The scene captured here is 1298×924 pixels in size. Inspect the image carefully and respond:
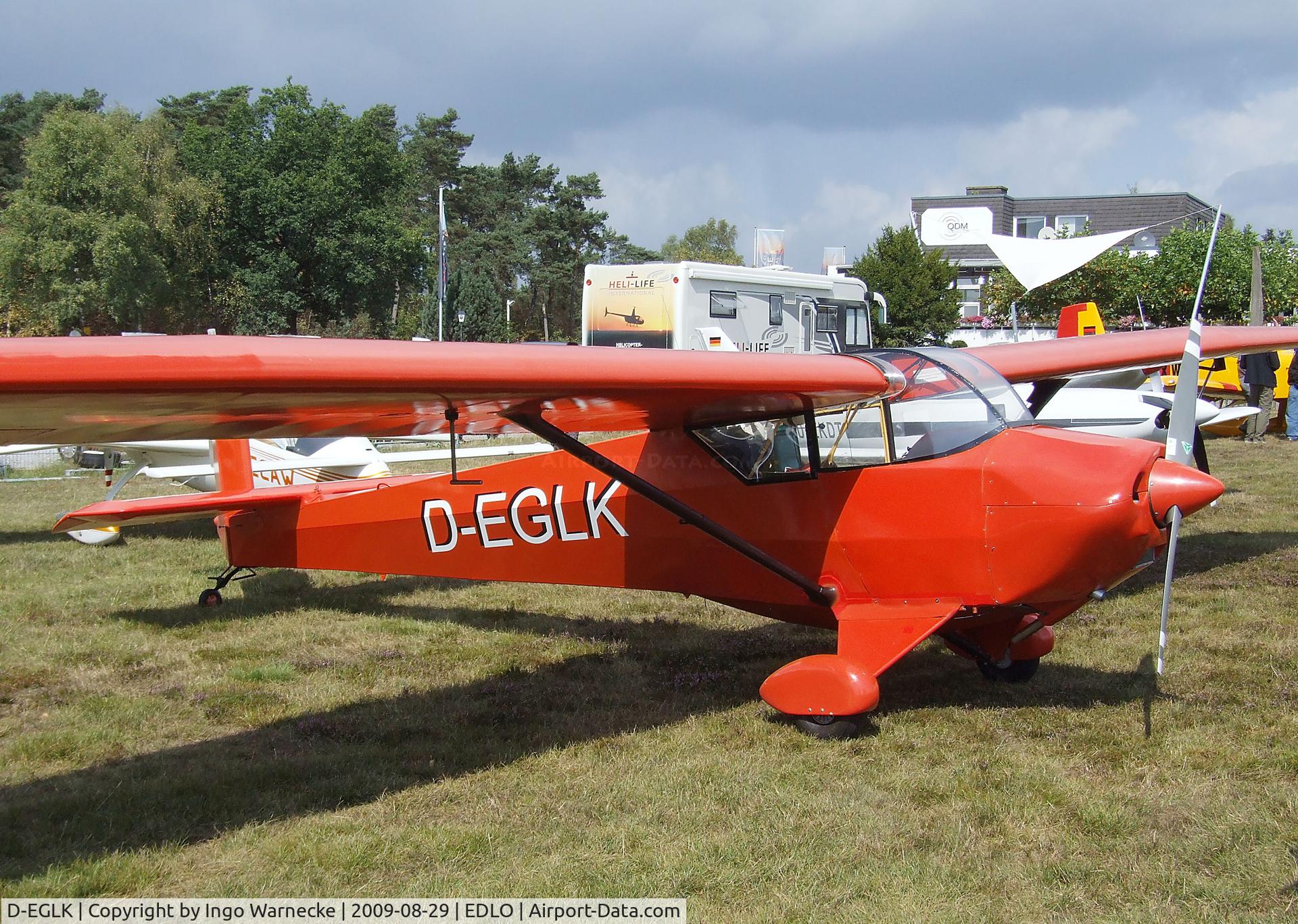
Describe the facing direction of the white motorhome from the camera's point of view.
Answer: facing away from the viewer and to the right of the viewer

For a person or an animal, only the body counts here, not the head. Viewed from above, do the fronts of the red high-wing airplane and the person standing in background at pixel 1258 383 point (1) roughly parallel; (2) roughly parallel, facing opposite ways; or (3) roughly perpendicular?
roughly perpendicular

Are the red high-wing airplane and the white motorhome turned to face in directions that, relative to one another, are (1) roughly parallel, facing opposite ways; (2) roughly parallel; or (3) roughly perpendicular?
roughly perpendicular

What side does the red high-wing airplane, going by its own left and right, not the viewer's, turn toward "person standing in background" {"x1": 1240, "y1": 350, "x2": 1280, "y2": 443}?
left
